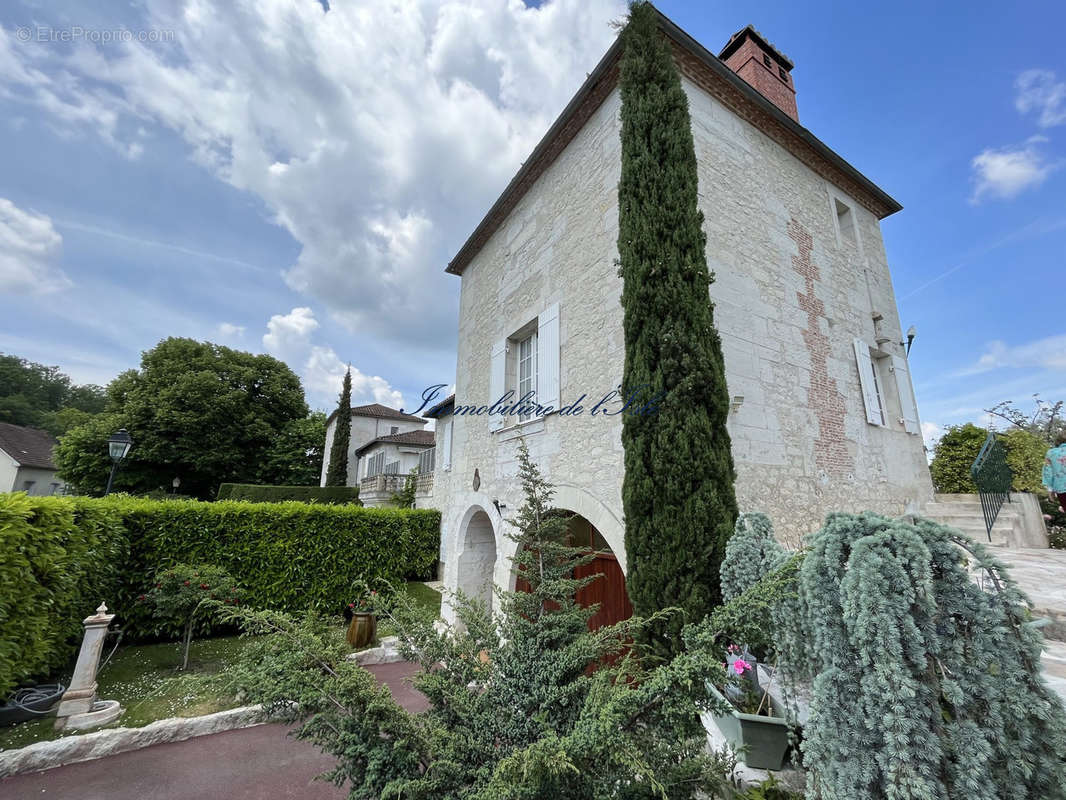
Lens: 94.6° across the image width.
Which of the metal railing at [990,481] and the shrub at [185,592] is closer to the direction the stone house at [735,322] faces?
the shrub

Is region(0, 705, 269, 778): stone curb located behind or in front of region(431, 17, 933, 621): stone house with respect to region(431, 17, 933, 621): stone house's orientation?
in front

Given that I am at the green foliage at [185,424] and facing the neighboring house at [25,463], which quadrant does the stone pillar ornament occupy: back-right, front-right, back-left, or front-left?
back-left

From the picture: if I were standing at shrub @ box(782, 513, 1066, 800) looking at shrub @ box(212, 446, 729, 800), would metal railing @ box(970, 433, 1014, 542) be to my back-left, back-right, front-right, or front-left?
back-right

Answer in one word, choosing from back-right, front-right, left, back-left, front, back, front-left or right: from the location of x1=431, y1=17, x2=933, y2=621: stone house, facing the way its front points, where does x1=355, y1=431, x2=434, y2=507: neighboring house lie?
right

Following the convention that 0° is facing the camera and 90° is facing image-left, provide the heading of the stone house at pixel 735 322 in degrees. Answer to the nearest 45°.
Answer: approximately 45°

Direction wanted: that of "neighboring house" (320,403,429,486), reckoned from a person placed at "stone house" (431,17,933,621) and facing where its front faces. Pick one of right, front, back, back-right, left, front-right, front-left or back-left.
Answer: right

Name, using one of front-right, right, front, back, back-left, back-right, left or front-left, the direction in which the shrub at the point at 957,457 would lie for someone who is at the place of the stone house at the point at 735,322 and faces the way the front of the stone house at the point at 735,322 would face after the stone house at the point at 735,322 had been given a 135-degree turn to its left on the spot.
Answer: front-left

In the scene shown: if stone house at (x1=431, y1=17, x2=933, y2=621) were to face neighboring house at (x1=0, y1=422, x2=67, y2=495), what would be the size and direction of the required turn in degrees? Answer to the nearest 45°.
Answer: approximately 45° to its right
